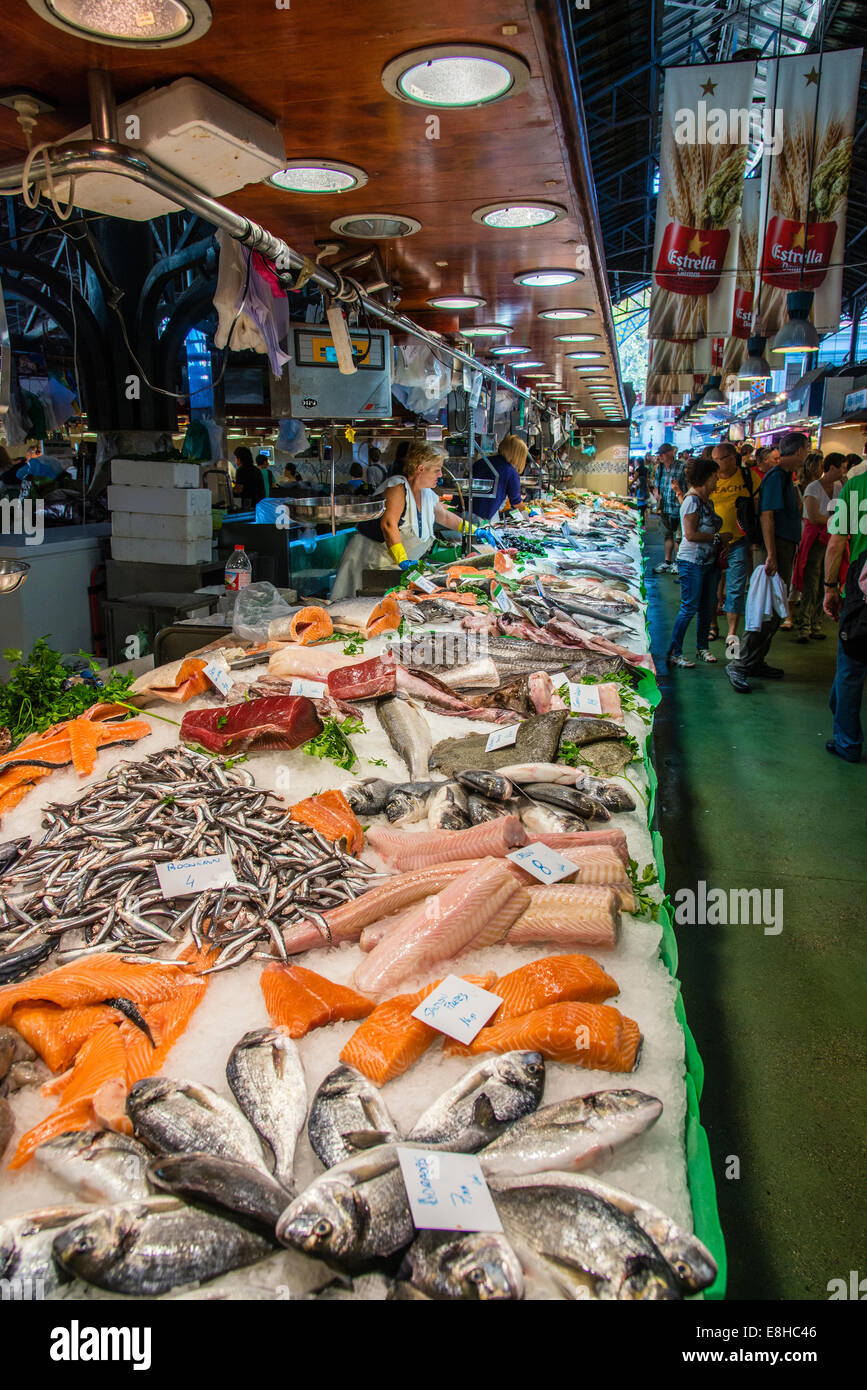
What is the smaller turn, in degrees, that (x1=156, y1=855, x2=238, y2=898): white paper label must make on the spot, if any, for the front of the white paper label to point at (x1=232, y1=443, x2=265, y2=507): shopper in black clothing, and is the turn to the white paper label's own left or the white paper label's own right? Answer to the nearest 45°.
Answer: approximately 180°

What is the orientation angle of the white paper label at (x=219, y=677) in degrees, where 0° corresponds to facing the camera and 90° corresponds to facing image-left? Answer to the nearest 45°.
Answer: approximately 0°

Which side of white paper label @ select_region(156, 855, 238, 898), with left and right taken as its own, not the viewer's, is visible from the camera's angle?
front

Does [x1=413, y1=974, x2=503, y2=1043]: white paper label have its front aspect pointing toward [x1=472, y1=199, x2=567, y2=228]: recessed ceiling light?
no

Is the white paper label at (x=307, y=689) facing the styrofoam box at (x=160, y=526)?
no

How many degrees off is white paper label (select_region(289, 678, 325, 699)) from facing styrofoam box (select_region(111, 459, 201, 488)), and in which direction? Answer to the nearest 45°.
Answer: approximately 180°

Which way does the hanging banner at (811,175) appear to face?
toward the camera

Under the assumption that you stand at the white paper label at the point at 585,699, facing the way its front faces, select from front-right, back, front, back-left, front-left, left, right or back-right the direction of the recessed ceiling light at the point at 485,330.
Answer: back

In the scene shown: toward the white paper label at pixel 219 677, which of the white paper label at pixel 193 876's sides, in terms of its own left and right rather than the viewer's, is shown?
back

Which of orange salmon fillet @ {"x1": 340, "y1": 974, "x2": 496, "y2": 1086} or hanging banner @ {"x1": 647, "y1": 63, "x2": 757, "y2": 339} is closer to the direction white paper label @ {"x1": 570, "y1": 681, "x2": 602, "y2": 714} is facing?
the orange salmon fillet

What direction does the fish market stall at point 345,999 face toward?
to the viewer's right

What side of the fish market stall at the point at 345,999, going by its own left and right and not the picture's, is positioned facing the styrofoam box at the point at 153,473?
left

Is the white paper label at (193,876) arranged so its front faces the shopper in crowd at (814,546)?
no

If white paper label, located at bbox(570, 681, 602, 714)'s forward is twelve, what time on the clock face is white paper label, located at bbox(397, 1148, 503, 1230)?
white paper label, located at bbox(397, 1148, 503, 1230) is roughly at 12 o'clock from white paper label, located at bbox(570, 681, 602, 714).
